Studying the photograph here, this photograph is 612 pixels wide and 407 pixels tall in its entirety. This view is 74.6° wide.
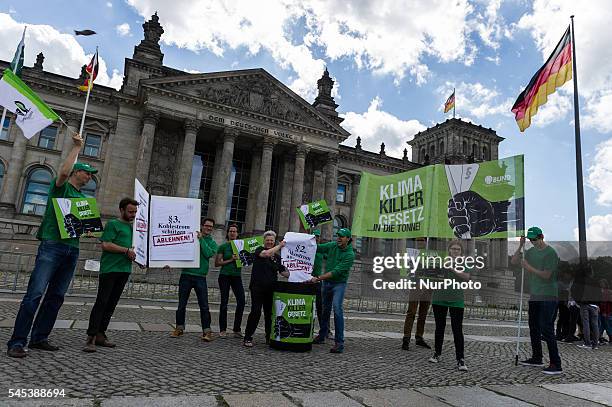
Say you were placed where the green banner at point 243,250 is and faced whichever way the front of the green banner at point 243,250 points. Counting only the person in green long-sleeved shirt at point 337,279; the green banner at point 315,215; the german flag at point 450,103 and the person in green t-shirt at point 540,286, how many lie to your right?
0

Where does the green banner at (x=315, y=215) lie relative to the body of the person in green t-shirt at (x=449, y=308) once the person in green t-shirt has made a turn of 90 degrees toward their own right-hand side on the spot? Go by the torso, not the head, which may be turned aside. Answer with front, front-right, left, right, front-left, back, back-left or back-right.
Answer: front-right

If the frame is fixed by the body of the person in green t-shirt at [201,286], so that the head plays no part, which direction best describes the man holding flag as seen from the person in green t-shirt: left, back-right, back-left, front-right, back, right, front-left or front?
front-right

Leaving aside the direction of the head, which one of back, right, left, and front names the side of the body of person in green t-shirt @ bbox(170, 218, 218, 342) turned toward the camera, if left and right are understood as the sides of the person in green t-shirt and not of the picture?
front

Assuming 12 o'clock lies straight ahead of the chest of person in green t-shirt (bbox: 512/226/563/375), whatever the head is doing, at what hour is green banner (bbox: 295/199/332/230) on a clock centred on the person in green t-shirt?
The green banner is roughly at 2 o'clock from the person in green t-shirt.

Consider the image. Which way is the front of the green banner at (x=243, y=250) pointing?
toward the camera

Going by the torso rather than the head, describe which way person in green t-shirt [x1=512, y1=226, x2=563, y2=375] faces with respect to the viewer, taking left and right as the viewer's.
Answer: facing the viewer and to the left of the viewer

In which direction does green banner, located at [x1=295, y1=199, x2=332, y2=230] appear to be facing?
toward the camera

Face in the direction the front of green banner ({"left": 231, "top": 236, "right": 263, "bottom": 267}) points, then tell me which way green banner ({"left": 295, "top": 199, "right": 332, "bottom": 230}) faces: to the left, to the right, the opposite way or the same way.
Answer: the same way

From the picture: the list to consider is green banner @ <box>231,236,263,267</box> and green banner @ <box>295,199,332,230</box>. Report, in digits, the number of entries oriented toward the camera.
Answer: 2

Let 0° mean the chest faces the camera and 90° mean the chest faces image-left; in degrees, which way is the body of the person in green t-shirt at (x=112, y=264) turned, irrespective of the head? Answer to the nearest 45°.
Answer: approximately 315°

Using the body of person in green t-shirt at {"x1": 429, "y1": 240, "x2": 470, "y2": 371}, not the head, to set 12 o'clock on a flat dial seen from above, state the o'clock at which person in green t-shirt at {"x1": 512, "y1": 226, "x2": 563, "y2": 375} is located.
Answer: person in green t-shirt at {"x1": 512, "y1": 226, "x2": 563, "y2": 375} is roughly at 8 o'clock from person in green t-shirt at {"x1": 429, "y1": 240, "x2": 470, "y2": 371}.

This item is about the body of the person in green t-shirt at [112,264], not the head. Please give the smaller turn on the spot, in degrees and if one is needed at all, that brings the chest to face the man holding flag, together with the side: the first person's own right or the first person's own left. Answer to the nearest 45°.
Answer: approximately 90° to the first person's own right

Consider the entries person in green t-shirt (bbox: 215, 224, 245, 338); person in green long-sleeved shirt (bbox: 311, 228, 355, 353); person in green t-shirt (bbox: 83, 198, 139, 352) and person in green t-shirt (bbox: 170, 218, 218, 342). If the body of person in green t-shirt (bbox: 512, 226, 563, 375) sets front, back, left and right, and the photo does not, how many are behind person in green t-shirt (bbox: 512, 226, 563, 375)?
0
